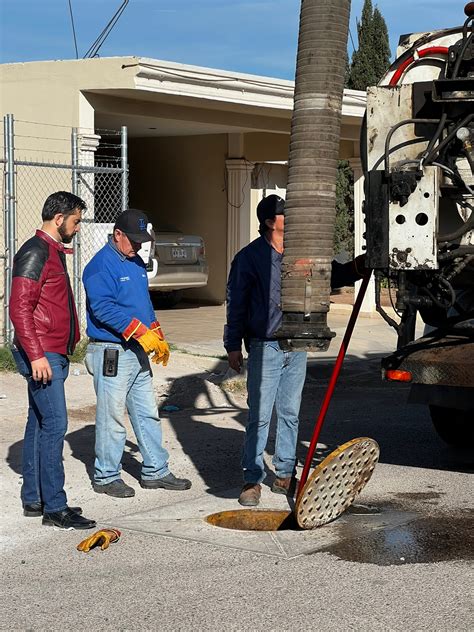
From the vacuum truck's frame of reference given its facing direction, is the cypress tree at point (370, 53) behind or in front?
in front

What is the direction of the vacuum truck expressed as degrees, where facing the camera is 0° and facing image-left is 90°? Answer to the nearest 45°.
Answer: approximately 180°

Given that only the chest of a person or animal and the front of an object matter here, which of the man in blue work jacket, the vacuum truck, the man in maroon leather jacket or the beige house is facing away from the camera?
the vacuum truck

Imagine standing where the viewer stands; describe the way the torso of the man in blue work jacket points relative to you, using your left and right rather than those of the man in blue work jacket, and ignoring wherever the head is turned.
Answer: facing the viewer and to the right of the viewer

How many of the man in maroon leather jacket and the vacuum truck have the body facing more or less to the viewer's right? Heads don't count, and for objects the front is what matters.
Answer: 1

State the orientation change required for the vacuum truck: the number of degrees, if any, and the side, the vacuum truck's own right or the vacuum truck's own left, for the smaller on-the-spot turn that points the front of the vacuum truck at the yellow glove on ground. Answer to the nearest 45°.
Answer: approximately 135° to the vacuum truck's own left

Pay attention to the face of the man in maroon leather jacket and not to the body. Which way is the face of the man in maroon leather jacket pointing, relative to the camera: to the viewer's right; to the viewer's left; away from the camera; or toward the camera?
to the viewer's right

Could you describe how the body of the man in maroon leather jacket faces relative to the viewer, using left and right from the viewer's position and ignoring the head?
facing to the right of the viewer

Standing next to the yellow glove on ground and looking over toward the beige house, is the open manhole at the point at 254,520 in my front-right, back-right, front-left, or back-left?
front-right

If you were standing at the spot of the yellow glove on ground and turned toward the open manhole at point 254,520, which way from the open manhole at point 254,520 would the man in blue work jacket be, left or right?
left

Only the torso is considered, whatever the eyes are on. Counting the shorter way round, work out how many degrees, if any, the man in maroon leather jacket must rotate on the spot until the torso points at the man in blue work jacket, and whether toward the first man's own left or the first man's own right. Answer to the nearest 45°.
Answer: approximately 45° to the first man's own left

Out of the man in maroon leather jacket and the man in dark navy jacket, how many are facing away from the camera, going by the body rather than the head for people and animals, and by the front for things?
0

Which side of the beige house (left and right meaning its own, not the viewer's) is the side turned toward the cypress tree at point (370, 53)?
left
